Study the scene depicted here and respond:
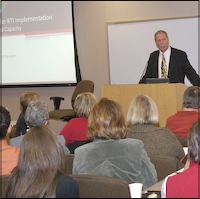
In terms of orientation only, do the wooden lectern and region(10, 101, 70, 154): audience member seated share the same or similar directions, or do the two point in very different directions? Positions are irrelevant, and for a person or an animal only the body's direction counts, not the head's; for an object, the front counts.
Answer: very different directions

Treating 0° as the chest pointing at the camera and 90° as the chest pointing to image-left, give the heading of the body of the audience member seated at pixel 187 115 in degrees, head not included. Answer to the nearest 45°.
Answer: approximately 180°

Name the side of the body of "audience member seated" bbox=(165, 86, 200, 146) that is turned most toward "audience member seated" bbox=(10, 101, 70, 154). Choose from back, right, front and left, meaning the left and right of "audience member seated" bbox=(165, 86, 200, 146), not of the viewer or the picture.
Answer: left

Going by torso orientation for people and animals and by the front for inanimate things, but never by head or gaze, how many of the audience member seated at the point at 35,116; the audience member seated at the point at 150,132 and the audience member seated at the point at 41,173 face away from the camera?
3

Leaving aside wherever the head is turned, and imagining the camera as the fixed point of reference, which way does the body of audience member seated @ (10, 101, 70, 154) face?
away from the camera

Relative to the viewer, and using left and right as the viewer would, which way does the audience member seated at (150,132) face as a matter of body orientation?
facing away from the viewer

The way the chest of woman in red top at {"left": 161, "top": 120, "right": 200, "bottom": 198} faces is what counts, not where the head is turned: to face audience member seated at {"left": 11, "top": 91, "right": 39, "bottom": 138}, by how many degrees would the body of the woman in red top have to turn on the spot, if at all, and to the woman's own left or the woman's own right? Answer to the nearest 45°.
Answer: approximately 45° to the woman's own left

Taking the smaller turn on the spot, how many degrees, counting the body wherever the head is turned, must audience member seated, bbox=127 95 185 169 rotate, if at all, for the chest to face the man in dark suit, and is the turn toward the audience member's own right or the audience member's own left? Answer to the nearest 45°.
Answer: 0° — they already face them

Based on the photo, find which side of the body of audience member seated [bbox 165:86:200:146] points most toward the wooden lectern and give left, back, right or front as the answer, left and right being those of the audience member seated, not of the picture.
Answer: front

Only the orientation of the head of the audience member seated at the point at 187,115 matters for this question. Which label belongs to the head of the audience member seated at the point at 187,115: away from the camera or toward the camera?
away from the camera

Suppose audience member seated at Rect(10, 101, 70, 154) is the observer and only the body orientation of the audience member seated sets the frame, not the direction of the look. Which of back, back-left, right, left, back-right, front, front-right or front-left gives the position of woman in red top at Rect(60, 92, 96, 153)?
front-right

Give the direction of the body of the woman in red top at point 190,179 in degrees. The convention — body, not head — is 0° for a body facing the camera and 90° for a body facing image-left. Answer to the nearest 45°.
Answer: approximately 180°

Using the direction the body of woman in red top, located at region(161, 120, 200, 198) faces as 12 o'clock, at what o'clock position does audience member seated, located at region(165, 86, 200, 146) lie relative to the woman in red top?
The audience member seated is roughly at 12 o'clock from the woman in red top.

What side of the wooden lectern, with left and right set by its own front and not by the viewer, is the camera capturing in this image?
front

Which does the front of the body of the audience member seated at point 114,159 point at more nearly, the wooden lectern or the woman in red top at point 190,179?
the wooden lectern

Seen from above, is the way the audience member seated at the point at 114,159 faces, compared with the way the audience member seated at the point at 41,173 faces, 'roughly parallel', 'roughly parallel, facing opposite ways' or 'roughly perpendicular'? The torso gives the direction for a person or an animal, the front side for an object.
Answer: roughly parallel

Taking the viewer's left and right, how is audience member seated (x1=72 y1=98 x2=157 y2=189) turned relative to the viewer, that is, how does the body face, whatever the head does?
facing away from the viewer

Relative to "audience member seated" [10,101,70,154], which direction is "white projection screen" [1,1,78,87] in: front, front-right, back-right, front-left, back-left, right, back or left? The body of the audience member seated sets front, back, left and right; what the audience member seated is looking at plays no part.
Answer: front

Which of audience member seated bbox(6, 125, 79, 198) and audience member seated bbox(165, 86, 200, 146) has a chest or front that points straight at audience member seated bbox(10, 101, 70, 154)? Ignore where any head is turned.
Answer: audience member seated bbox(6, 125, 79, 198)

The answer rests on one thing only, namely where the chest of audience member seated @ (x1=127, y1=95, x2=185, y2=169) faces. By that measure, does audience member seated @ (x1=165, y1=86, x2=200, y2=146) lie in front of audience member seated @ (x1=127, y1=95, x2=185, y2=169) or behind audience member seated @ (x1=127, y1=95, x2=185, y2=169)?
in front

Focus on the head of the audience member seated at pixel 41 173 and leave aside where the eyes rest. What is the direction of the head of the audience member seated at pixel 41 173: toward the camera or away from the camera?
away from the camera

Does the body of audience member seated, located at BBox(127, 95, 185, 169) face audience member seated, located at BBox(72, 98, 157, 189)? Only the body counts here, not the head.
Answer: no

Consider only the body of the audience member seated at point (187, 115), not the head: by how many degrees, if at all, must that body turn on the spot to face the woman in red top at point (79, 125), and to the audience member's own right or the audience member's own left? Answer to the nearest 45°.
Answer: approximately 90° to the audience member's own left
